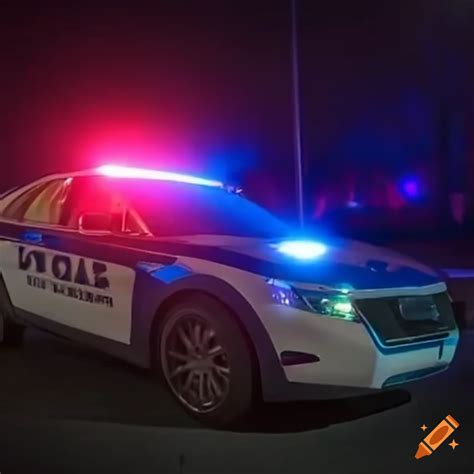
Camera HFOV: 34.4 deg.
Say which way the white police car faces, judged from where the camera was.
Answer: facing the viewer and to the right of the viewer
